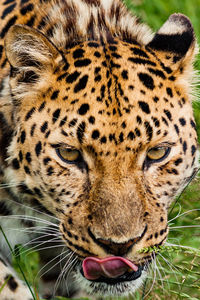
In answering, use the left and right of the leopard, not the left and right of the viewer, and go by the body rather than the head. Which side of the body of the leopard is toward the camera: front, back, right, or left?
front
